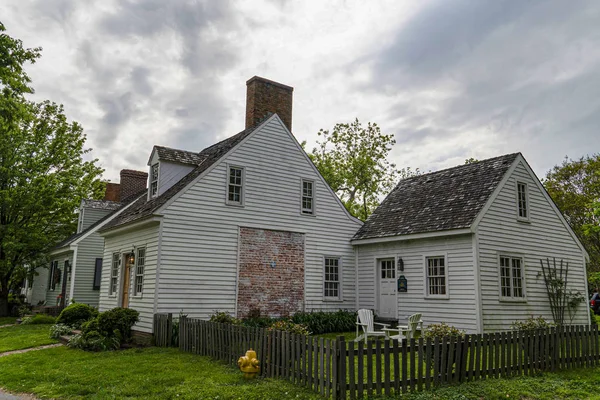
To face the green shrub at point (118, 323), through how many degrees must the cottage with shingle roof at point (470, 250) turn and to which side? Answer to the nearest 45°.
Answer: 0° — it already faces it

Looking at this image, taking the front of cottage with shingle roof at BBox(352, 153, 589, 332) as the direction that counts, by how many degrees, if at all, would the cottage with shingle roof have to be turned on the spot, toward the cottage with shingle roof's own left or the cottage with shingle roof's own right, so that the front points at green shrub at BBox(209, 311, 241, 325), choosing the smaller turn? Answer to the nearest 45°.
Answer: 0° — it already faces it

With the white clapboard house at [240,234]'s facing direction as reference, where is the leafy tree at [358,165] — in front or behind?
behind

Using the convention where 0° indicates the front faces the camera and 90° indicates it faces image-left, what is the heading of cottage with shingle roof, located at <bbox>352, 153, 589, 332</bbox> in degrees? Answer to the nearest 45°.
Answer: approximately 45°

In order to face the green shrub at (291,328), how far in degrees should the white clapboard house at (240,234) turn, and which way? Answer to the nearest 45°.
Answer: approximately 45° to its left

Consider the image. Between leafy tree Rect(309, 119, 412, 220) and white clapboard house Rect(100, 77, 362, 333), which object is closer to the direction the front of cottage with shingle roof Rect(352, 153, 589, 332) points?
the white clapboard house

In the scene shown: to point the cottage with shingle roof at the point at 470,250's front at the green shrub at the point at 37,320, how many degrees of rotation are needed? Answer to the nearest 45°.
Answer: approximately 45° to its right
